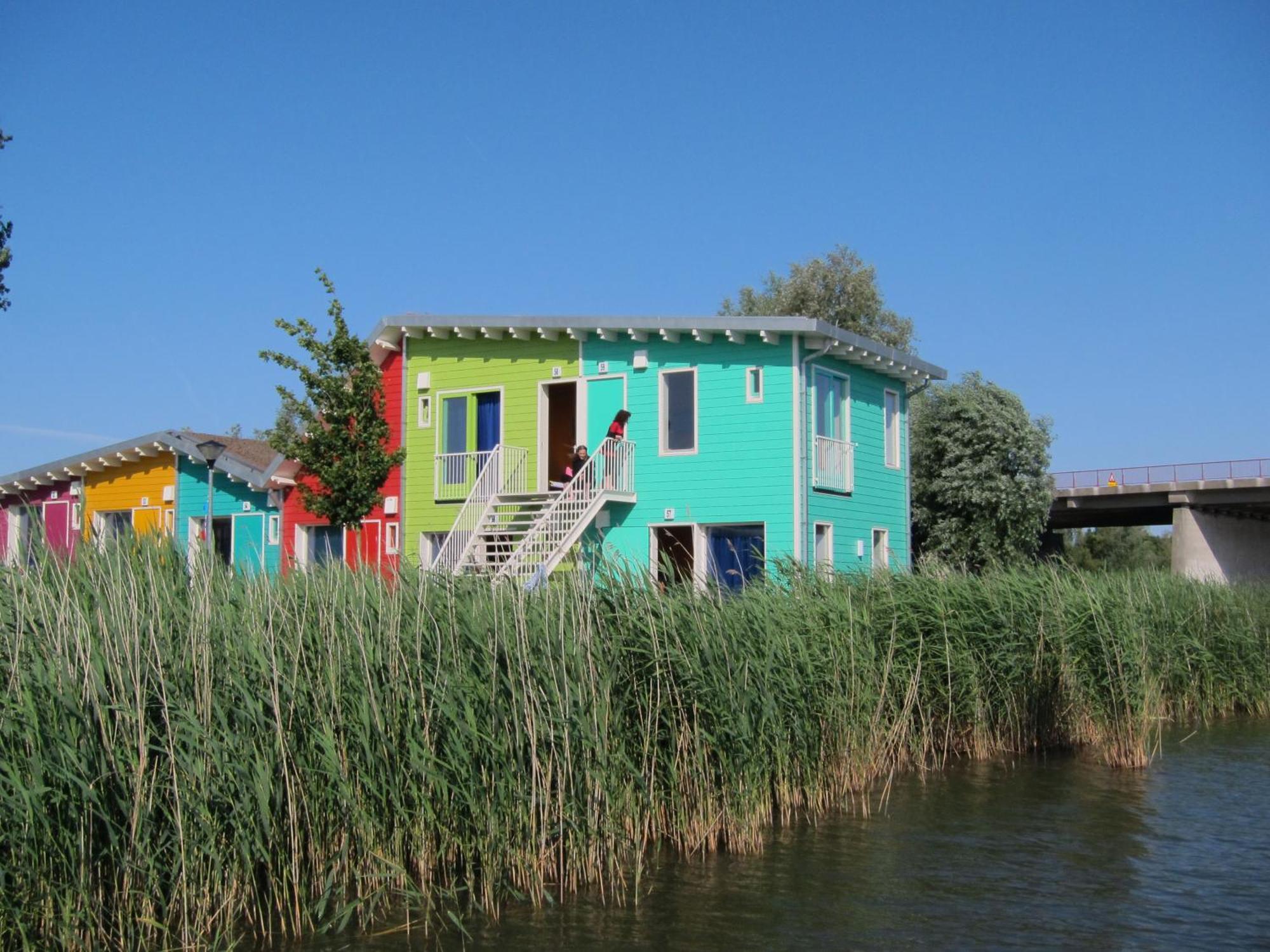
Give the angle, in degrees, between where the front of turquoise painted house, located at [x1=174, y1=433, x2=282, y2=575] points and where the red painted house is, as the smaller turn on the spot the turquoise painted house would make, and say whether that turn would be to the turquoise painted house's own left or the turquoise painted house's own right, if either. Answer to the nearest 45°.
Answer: approximately 45° to the turquoise painted house's own left

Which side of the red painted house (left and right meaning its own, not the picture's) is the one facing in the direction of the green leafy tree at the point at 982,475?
left

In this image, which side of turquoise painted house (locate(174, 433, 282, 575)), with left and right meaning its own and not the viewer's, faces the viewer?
front

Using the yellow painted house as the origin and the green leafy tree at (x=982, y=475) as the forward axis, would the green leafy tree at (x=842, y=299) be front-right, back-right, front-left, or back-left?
front-left

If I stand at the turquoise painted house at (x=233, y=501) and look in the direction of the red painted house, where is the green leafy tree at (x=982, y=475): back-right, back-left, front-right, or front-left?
front-left

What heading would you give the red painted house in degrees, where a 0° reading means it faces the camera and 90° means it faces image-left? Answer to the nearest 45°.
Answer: approximately 0°

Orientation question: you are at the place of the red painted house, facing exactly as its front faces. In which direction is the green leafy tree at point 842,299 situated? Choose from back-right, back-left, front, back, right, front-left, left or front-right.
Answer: back-left

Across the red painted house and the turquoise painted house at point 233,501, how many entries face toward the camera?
2

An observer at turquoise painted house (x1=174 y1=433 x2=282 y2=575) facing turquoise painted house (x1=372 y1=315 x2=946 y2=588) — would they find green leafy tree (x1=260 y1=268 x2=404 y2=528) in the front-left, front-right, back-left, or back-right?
front-right

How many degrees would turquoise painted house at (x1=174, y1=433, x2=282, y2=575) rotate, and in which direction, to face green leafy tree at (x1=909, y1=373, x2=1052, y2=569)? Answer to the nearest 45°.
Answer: approximately 90° to its left

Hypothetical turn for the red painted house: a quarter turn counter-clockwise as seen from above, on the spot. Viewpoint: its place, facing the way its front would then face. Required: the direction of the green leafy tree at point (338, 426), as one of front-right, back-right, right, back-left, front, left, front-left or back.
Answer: right

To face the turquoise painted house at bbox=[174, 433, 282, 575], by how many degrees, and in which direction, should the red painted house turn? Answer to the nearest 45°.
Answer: approximately 135° to its right
